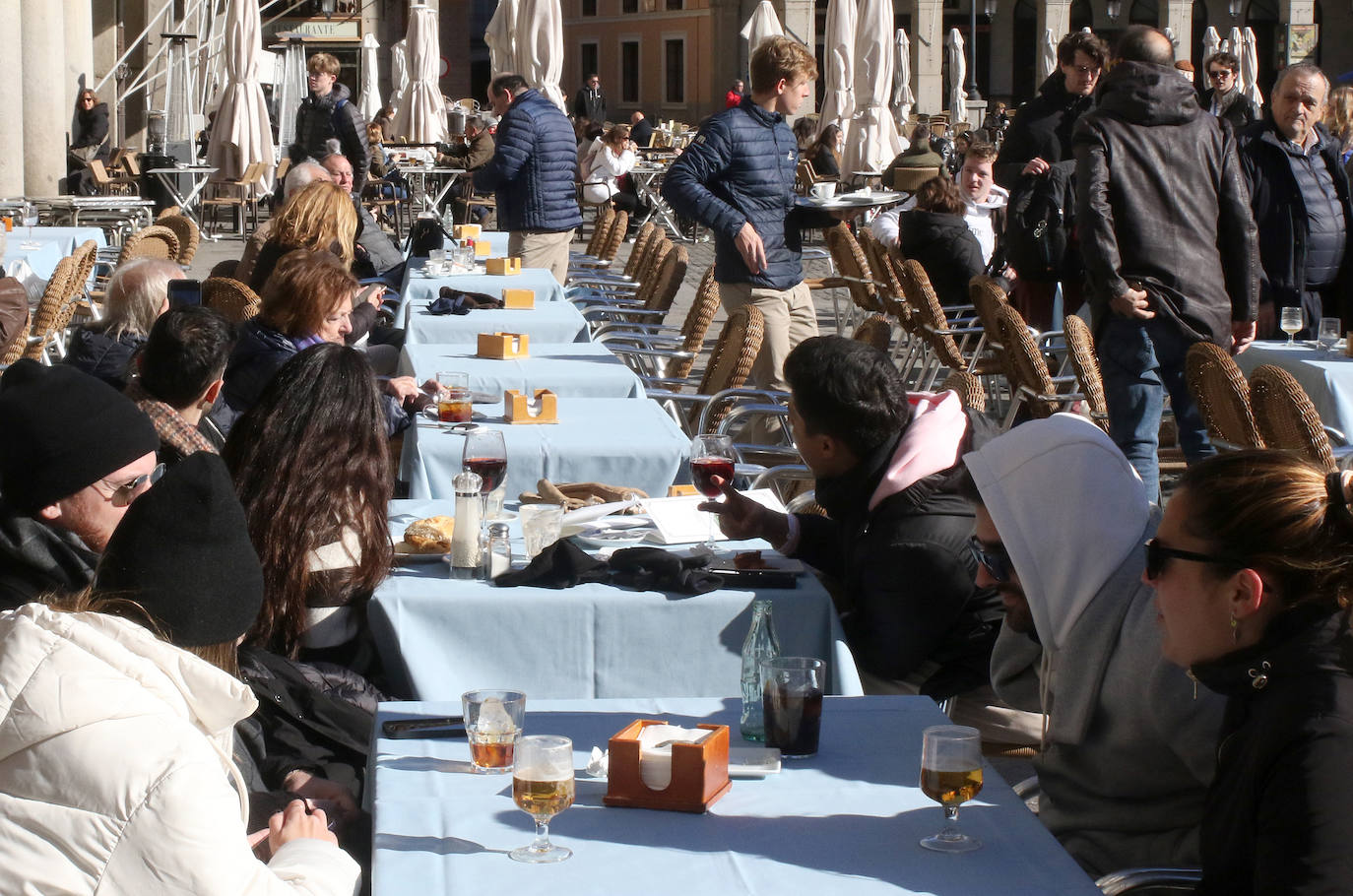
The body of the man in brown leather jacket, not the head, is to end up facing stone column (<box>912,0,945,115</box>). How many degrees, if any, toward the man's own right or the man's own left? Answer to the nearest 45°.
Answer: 0° — they already face it

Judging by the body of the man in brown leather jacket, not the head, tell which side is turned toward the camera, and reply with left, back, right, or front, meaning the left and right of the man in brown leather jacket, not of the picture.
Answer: back

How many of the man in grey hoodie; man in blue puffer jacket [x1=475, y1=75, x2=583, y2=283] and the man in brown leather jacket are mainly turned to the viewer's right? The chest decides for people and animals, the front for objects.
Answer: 0

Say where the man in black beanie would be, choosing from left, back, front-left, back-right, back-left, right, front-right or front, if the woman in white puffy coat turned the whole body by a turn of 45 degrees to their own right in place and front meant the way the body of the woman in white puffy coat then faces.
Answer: left

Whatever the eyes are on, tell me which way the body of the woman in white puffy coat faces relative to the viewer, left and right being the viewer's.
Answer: facing away from the viewer and to the right of the viewer

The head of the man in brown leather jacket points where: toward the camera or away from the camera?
away from the camera

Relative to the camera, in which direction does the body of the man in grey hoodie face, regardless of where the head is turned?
to the viewer's left

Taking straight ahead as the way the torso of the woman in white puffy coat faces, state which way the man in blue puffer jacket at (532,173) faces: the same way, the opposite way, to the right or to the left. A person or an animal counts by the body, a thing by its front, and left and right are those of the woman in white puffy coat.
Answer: to the left

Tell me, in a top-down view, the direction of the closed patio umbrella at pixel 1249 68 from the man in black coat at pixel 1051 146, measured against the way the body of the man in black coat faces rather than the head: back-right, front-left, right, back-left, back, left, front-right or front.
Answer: back-left

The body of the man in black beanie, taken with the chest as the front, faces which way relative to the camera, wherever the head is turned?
to the viewer's right

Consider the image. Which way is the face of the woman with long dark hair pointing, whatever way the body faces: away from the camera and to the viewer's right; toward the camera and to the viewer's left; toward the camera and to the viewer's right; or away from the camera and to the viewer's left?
away from the camera and to the viewer's right

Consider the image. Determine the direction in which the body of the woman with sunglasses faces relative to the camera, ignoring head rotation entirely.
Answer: to the viewer's left

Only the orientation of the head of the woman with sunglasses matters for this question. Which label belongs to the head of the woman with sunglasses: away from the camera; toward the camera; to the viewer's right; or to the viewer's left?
to the viewer's left

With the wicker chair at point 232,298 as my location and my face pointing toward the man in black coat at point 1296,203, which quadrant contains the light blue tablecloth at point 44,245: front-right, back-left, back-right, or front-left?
back-left
